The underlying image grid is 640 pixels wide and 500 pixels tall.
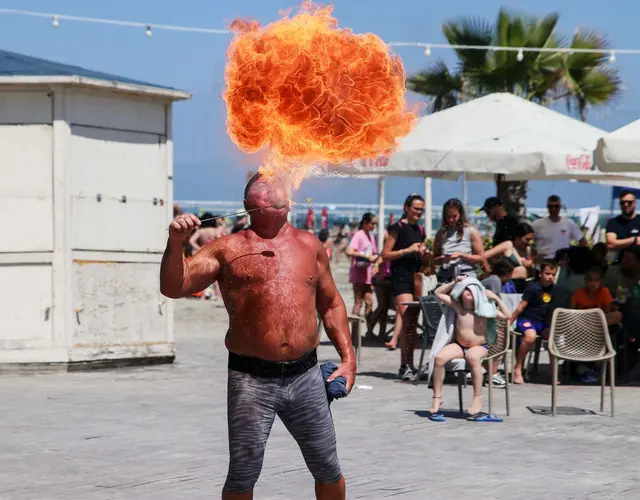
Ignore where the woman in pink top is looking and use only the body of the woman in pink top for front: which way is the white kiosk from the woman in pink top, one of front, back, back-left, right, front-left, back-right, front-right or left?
right

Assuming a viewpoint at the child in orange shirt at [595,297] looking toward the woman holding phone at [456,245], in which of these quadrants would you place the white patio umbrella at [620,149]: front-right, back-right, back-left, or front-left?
back-right

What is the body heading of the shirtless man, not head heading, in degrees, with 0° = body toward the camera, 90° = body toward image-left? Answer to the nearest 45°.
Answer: approximately 0°
